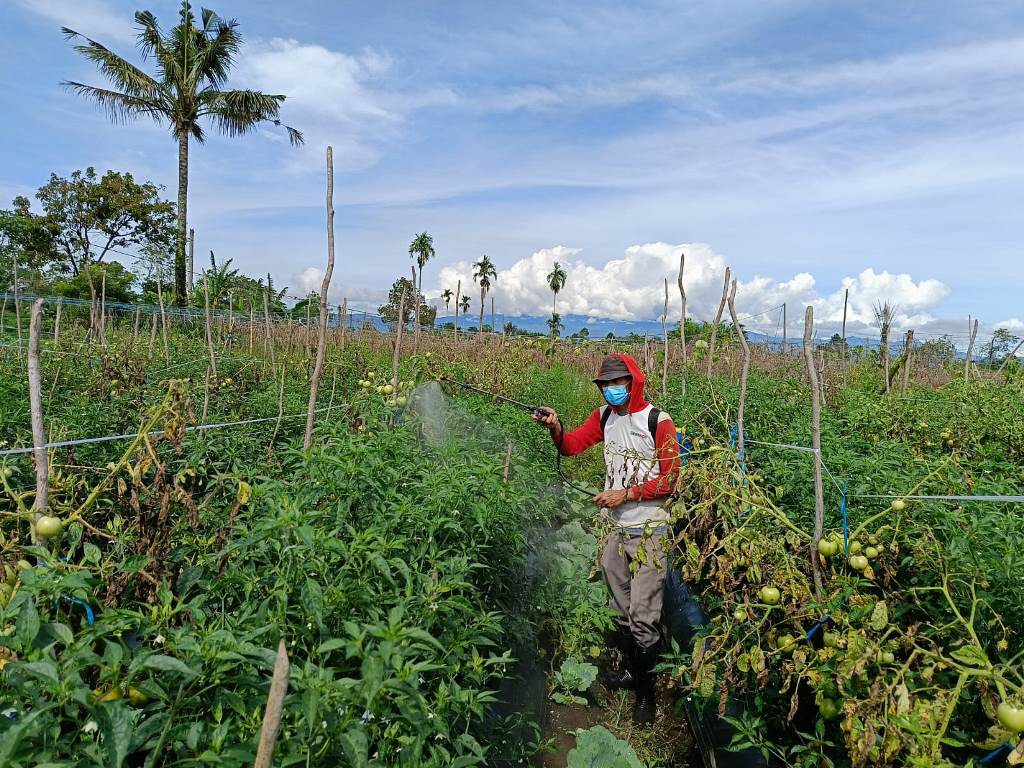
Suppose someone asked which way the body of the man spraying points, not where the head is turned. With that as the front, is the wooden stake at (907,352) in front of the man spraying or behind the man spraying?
behind

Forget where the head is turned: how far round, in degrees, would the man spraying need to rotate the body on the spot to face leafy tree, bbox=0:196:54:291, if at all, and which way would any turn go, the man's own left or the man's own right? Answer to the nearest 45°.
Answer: approximately 90° to the man's own right

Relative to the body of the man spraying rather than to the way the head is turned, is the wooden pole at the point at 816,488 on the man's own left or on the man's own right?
on the man's own left

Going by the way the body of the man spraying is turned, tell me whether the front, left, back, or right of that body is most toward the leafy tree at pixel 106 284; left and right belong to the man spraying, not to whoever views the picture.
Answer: right

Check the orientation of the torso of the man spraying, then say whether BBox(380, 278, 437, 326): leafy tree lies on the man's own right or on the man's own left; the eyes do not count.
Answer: on the man's own right

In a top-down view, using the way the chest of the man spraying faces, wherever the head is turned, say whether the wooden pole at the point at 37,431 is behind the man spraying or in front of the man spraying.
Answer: in front

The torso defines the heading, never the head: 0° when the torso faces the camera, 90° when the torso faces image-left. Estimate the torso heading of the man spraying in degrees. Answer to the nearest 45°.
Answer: approximately 45°

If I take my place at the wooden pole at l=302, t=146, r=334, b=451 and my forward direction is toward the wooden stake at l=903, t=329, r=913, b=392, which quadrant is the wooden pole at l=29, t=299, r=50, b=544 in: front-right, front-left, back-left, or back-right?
back-right
